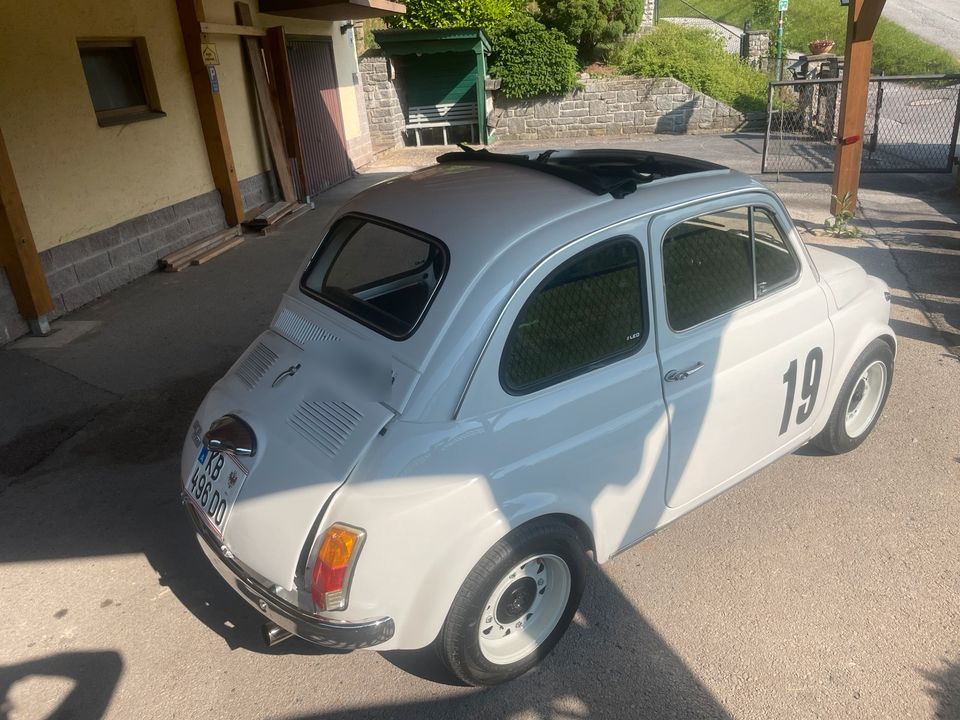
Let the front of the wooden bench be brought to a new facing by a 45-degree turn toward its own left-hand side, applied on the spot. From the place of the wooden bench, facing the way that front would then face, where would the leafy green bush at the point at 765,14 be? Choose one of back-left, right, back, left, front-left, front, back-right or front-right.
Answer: left

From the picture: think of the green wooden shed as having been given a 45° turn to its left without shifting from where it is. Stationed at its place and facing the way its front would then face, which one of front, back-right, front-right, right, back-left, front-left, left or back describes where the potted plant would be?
front-left

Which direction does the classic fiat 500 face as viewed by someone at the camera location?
facing away from the viewer and to the right of the viewer

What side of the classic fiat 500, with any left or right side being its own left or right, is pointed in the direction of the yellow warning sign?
left

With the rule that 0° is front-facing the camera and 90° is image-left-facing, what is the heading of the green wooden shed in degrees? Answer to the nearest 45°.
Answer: approximately 0°

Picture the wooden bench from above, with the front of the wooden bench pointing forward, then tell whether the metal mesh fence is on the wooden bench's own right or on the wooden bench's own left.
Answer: on the wooden bench's own left

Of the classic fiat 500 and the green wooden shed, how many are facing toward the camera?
1

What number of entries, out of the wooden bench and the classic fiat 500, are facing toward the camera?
1

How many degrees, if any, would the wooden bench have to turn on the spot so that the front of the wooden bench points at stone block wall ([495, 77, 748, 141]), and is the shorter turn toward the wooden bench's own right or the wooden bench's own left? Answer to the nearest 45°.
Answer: approximately 90° to the wooden bench's own left

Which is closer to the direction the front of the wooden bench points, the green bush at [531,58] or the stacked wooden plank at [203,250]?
the stacked wooden plank

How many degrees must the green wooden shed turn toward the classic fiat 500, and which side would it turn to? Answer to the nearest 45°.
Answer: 0° — it already faces it
